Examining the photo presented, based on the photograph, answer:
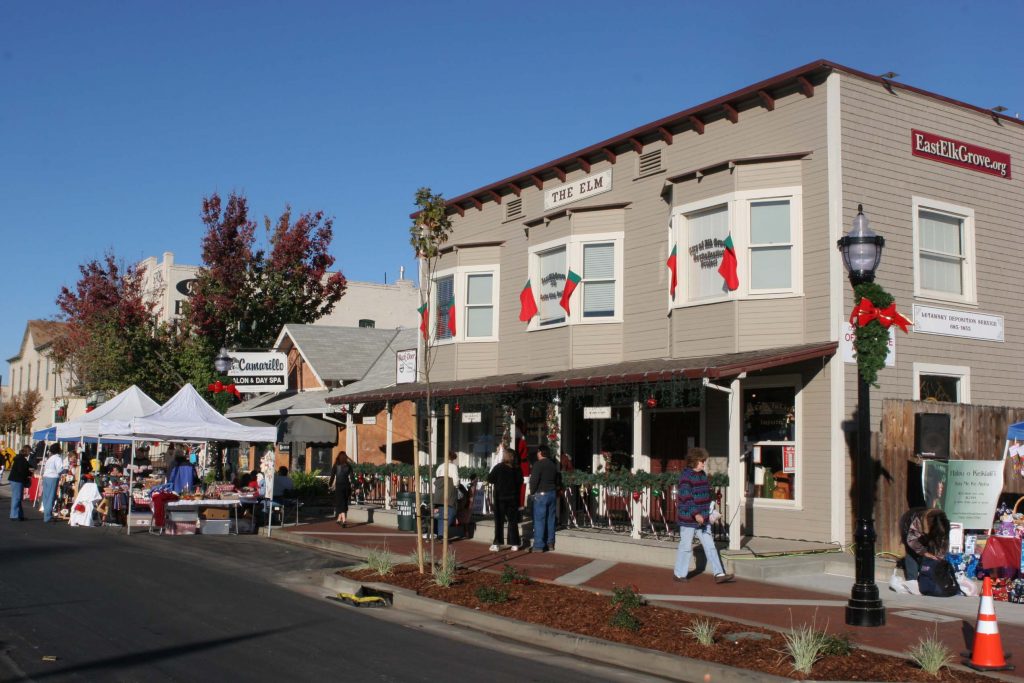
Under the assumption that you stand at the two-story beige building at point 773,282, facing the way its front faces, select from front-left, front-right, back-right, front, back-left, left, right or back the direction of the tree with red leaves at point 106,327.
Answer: right

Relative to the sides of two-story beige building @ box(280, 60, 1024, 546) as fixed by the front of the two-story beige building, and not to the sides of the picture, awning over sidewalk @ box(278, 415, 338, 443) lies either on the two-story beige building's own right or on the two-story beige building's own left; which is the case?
on the two-story beige building's own right

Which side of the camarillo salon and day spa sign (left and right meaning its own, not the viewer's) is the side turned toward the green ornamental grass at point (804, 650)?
front

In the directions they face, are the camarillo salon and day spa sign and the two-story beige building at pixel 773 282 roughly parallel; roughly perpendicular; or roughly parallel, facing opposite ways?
roughly perpendicular

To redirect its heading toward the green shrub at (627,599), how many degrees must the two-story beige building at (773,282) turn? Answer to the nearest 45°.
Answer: approximately 45° to its left

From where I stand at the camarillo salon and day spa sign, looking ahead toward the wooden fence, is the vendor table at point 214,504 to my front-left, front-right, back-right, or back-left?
front-right

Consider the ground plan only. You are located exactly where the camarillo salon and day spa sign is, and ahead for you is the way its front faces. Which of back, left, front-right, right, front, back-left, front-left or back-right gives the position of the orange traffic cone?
front

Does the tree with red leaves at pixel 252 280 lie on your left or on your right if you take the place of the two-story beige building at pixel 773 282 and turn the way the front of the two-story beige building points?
on your right

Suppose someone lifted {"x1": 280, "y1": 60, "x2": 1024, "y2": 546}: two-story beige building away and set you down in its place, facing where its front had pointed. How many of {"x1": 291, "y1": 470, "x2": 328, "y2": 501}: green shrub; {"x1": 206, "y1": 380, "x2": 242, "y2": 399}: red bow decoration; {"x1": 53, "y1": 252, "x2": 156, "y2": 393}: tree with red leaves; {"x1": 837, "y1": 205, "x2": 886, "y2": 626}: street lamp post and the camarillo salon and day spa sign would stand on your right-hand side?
4

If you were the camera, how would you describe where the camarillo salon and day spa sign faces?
facing the viewer

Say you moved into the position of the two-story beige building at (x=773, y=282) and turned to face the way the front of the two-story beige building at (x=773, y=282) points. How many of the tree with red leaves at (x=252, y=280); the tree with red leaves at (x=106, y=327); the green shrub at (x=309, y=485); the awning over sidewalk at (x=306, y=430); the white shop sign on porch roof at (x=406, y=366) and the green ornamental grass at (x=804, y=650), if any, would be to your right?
5

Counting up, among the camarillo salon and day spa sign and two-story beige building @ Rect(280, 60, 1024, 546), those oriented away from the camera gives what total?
0

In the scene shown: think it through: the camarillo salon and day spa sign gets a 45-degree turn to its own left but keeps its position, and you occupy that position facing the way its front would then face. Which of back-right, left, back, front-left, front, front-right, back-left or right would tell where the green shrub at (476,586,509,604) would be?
front-right

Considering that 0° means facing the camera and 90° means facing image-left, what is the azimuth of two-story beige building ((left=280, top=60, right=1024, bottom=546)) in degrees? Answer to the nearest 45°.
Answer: approximately 45°

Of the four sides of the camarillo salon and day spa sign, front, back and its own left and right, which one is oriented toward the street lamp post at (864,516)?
front

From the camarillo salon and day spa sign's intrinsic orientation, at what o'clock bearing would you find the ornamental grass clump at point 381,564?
The ornamental grass clump is roughly at 12 o'clock from the camarillo salon and day spa sign.
